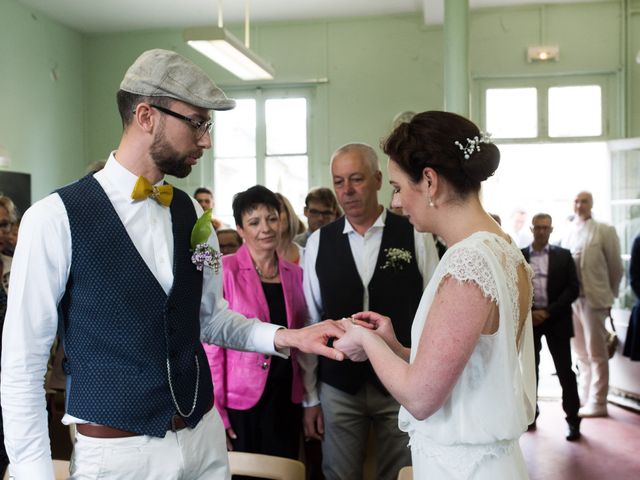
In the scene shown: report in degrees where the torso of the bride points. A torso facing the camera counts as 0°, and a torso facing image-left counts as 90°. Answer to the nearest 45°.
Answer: approximately 90°

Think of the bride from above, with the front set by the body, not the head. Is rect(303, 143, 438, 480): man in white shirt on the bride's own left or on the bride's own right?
on the bride's own right

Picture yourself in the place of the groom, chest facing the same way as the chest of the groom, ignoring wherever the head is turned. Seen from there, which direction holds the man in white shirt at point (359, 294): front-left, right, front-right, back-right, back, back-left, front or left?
left

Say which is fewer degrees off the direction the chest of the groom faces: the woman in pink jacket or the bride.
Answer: the bride

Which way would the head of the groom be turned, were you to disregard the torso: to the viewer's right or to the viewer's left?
to the viewer's right

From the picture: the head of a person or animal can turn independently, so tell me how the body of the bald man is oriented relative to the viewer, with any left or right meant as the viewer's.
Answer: facing the viewer and to the left of the viewer

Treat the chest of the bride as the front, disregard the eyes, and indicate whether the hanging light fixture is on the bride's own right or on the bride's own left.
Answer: on the bride's own right

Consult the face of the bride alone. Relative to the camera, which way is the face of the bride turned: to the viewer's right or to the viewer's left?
to the viewer's left

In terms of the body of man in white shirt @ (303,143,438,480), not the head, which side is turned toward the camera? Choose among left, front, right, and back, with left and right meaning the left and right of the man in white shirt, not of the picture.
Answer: front

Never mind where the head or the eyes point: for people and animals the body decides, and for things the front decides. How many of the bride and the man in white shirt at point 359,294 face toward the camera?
1
